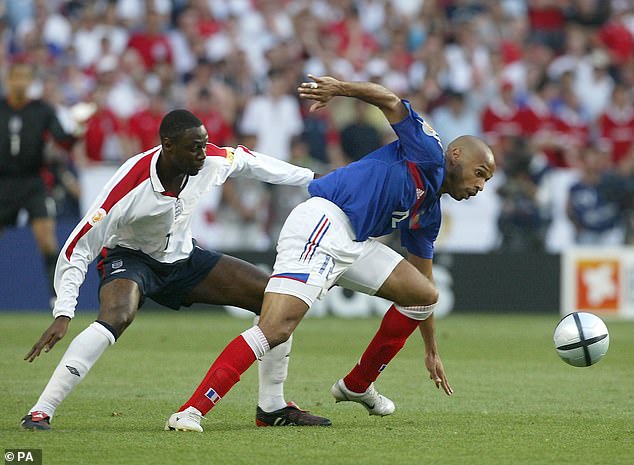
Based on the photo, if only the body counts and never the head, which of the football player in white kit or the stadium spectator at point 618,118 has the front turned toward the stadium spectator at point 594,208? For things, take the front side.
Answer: the stadium spectator at point 618,118

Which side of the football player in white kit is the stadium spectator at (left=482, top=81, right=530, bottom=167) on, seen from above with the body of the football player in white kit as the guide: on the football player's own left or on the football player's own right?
on the football player's own left

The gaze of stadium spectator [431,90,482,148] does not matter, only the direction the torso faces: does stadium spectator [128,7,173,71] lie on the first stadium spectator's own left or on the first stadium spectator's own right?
on the first stadium spectator's own right

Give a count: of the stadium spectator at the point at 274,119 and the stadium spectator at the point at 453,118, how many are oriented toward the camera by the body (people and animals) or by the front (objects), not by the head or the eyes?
2

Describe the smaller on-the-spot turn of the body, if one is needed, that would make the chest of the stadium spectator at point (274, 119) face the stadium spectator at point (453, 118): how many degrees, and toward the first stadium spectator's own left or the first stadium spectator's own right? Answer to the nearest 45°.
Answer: approximately 90° to the first stadium spectator's own left

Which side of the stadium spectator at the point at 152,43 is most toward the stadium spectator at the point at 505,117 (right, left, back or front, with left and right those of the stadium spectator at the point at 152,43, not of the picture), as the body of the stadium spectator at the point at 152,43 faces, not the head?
left

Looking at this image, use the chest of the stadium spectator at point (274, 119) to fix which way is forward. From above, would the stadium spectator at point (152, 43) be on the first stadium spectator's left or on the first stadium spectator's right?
on the first stadium spectator's right

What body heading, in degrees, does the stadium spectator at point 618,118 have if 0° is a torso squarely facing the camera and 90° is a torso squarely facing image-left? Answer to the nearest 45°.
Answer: approximately 0°

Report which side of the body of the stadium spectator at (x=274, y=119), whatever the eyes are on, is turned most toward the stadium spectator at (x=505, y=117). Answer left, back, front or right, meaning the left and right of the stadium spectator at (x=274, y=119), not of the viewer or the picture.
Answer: left

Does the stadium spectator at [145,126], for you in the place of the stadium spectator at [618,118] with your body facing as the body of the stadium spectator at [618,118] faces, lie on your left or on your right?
on your right

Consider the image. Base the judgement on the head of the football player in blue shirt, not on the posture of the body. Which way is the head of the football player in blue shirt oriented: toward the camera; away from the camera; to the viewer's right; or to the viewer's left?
to the viewer's right

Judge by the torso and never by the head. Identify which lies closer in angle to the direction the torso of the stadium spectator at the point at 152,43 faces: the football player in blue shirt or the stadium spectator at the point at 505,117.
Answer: the football player in blue shirt

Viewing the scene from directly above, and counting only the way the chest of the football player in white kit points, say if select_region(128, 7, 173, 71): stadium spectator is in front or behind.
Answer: behind

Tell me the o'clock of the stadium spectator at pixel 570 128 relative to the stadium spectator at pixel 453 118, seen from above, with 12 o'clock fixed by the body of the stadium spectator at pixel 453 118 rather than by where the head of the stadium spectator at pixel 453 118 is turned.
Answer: the stadium spectator at pixel 570 128 is roughly at 8 o'clock from the stadium spectator at pixel 453 118.
